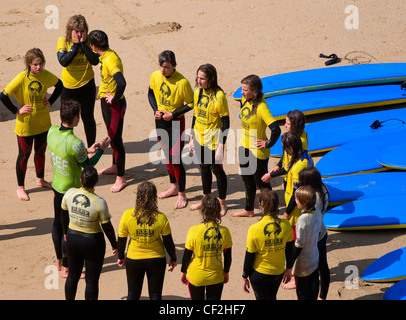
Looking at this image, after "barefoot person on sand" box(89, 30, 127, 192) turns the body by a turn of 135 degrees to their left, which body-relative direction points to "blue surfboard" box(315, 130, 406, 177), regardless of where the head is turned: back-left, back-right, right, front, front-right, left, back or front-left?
front

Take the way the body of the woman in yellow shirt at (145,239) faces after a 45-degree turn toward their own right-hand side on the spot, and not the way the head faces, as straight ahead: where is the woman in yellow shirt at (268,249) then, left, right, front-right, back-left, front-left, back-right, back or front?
front-right

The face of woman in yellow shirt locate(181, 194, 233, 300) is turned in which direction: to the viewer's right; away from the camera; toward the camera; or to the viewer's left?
away from the camera

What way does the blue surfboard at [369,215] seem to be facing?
to the viewer's left

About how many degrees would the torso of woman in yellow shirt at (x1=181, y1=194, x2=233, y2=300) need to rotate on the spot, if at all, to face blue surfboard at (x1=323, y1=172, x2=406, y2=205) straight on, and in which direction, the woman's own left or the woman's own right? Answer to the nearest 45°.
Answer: approximately 45° to the woman's own right

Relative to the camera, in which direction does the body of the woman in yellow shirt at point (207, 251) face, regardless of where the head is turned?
away from the camera

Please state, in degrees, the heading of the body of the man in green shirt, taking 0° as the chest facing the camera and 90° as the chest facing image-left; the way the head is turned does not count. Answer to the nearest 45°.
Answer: approximately 225°

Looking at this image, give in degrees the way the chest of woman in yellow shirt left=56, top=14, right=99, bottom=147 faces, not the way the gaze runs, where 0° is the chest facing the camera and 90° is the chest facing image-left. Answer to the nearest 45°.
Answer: approximately 0°

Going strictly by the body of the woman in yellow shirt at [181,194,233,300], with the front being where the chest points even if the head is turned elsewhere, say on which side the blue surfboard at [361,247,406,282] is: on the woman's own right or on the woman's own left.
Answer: on the woman's own right

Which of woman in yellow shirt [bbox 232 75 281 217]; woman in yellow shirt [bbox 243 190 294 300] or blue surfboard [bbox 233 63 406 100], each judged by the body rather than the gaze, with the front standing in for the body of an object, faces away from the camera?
woman in yellow shirt [bbox 243 190 294 300]

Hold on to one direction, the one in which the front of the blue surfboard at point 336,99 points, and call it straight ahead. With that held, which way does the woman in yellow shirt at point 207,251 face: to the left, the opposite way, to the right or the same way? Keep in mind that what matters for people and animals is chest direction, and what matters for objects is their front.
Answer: to the right

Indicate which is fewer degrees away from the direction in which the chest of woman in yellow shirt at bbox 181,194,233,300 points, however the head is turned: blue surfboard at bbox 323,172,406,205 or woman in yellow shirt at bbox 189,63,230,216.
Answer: the woman in yellow shirt

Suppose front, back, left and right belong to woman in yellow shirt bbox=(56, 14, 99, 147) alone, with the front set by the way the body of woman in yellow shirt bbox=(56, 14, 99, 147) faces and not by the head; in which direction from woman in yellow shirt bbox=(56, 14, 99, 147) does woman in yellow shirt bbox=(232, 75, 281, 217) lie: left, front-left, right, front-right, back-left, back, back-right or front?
front-left
